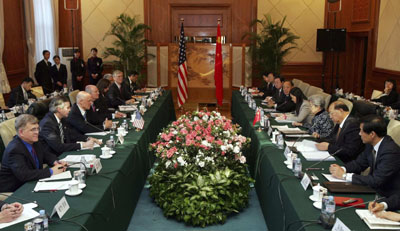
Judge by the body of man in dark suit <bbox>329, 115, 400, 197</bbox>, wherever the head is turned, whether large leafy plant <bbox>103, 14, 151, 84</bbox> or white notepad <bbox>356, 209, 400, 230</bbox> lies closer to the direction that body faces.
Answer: the large leafy plant

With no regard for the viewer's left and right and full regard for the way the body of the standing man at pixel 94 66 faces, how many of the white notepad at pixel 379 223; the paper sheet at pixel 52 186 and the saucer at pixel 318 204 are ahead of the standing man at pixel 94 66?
3

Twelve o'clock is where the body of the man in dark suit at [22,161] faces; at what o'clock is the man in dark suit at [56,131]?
the man in dark suit at [56,131] is roughly at 8 o'clock from the man in dark suit at [22,161].

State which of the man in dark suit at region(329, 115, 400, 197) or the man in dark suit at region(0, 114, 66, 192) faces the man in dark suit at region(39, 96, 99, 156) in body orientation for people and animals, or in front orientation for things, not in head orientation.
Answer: the man in dark suit at region(329, 115, 400, 197)

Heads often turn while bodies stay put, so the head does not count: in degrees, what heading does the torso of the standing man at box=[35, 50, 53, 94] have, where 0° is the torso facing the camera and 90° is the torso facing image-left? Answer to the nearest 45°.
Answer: approximately 315°

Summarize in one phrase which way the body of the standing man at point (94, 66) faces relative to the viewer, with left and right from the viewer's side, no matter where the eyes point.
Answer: facing the viewer

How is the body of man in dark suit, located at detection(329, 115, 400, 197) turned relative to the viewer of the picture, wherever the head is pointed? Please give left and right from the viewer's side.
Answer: facing to the left of the viewer

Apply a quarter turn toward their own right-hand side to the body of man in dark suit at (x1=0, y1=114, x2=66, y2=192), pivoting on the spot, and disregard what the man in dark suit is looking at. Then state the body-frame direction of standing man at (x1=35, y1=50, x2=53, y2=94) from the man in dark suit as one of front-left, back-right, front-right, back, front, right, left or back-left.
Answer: back-right

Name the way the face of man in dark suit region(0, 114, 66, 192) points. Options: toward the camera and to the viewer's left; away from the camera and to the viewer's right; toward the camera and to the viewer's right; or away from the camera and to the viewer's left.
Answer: toward the camera and to the viewer's right

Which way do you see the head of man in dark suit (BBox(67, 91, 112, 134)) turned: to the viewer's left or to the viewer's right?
to the viewer's right

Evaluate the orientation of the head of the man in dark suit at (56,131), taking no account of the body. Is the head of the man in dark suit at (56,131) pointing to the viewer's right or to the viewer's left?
to the viewer's right

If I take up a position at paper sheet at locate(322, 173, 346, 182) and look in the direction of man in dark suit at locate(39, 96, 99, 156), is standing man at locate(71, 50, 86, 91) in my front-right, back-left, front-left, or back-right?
front-right

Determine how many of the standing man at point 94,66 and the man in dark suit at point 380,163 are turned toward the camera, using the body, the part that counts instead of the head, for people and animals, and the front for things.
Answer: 1

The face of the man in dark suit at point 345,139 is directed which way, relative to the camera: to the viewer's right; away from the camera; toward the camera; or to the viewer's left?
to the viewer's left
